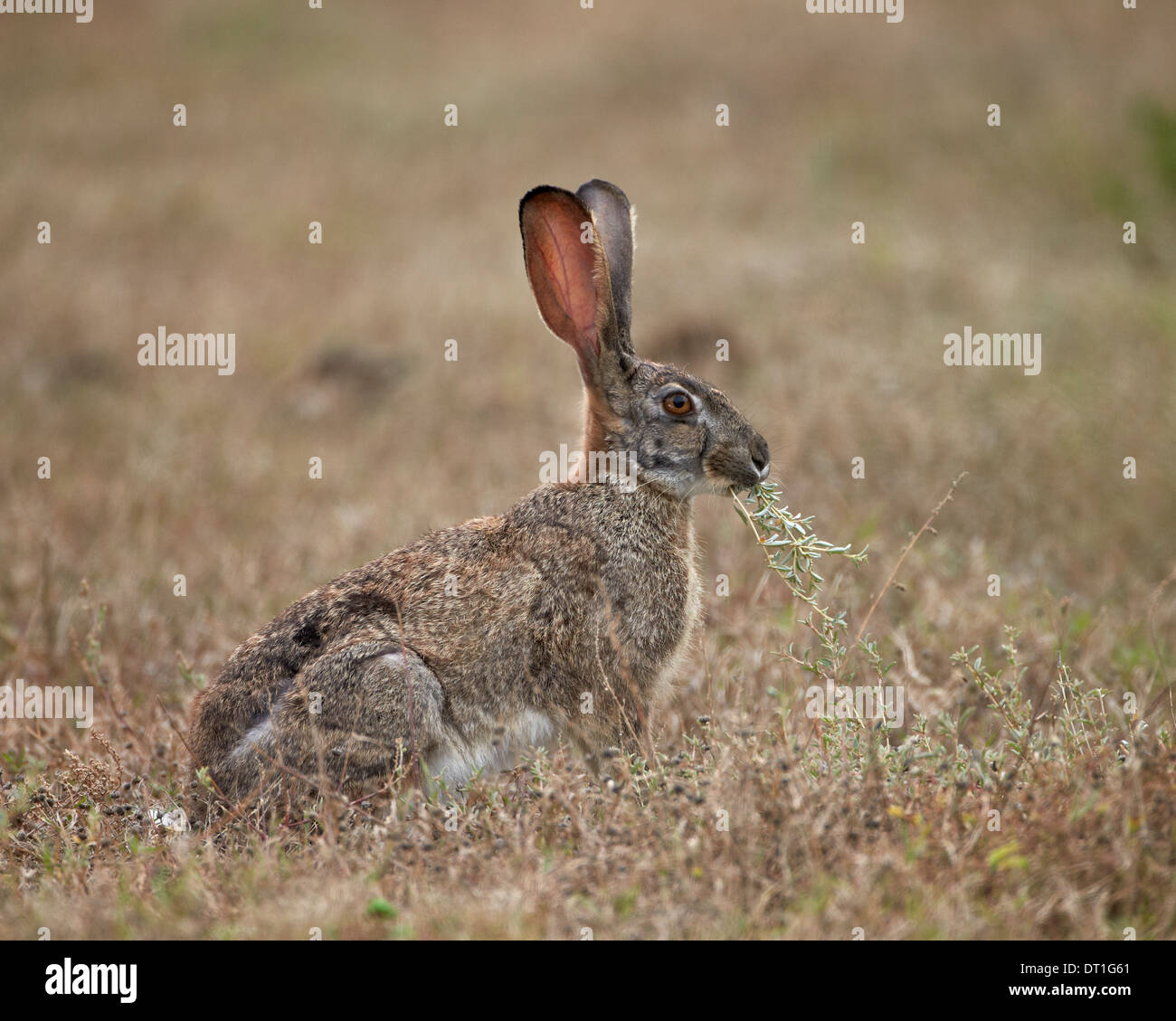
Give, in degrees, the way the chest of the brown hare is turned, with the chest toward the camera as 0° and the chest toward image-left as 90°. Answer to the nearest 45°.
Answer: approximately 270°
